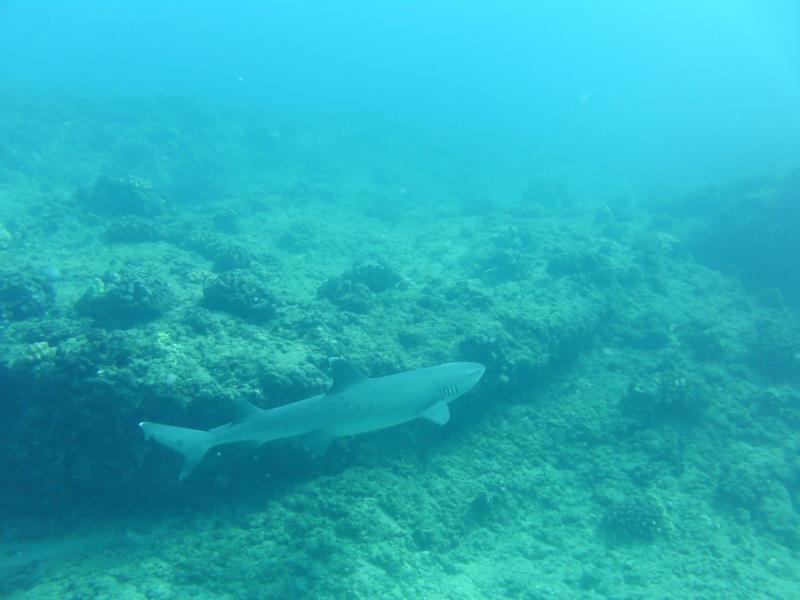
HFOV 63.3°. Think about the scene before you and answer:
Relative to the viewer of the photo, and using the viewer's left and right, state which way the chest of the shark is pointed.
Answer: facing to the right of the viewer
